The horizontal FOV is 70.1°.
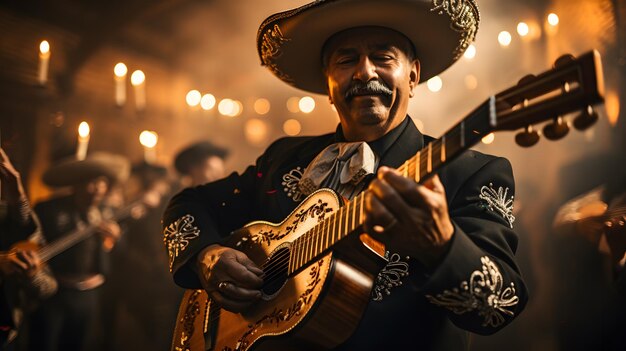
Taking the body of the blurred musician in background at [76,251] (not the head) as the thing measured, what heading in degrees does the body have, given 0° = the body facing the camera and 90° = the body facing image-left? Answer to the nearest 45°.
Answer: approximately 315°

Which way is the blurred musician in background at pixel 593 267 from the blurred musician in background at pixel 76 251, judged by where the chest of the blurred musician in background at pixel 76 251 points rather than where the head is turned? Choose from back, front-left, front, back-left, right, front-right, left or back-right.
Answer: front
